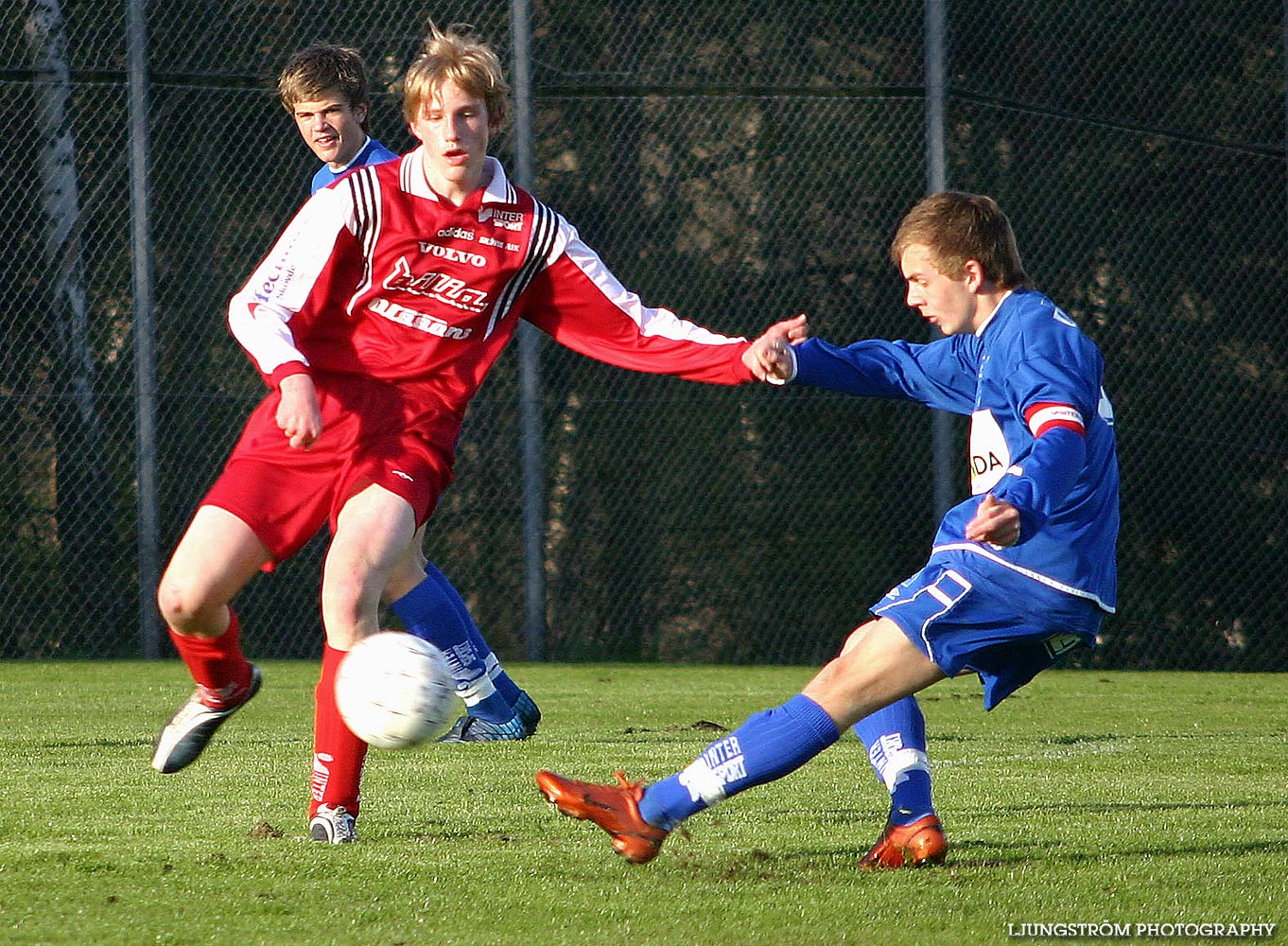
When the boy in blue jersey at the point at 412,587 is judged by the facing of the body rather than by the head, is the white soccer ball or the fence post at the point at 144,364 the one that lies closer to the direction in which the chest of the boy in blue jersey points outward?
the white soccer ball

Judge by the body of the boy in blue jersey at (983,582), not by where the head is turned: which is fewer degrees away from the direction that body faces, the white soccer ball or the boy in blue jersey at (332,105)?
the white soccer ball

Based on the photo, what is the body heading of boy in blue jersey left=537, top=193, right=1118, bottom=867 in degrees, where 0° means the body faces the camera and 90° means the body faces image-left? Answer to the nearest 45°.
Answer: approximately 90°

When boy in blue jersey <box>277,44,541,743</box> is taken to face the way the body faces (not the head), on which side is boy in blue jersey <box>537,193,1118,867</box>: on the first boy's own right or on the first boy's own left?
on the first boy's own left

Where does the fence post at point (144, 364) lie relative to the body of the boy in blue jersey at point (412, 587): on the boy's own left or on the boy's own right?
on the boy's own right

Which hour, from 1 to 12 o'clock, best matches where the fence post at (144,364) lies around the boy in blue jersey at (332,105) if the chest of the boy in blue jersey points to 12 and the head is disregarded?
The fence post is roughly at 4 o'clock from the boy in blue jersey.

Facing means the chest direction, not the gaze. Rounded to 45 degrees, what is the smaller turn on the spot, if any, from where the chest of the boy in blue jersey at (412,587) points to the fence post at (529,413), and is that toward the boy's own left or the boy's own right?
approximately 135° to the boy's own right

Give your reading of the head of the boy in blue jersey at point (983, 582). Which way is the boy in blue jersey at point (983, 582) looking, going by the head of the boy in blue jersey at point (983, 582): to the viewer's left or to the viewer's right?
to the viewer's left

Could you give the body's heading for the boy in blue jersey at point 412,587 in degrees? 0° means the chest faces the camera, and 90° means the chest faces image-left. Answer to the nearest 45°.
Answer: approximately 45°

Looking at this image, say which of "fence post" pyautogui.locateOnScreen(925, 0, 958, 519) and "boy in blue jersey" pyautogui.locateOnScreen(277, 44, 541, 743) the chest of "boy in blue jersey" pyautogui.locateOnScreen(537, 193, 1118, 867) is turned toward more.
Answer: the boy in blue jersey
